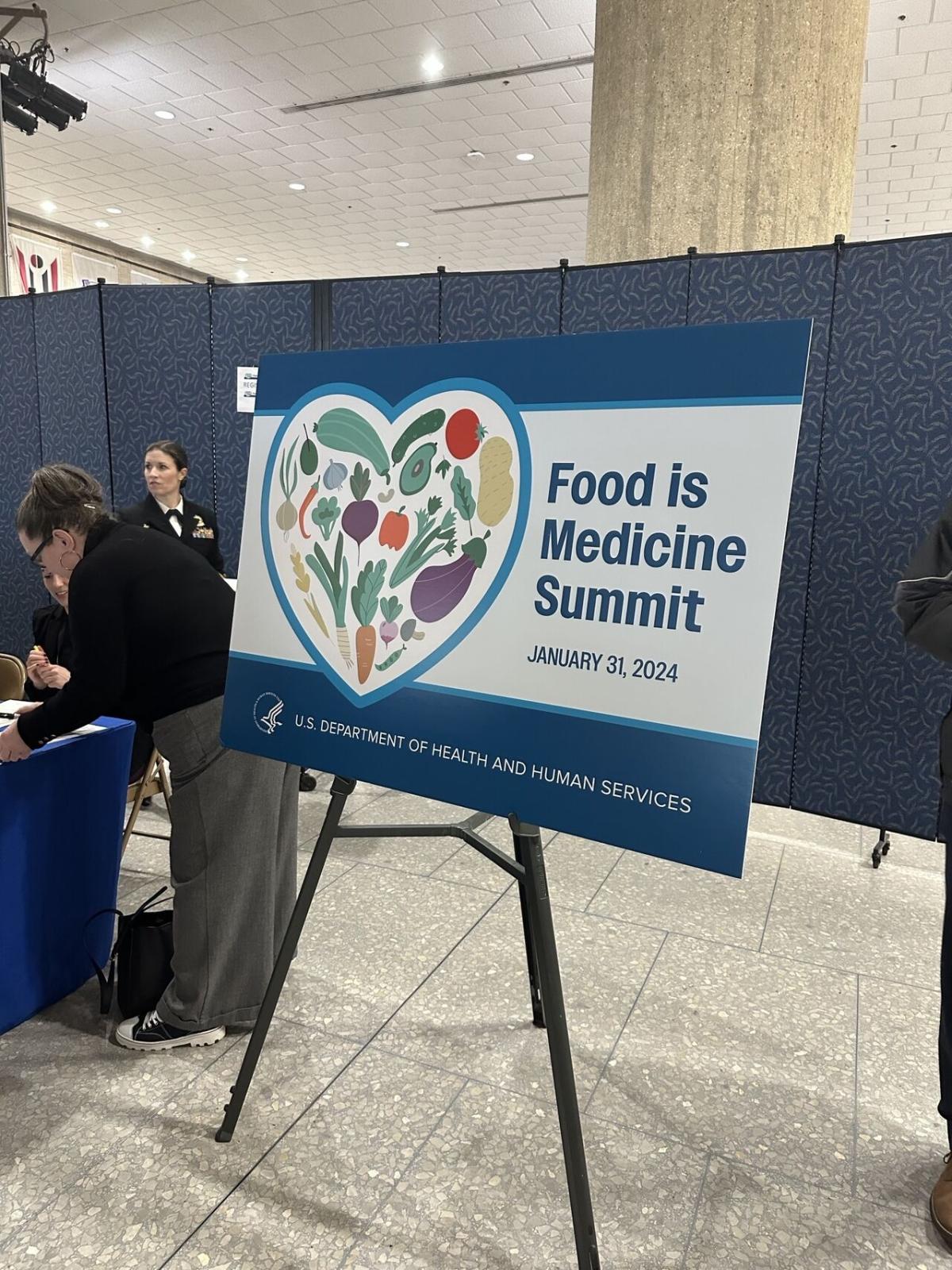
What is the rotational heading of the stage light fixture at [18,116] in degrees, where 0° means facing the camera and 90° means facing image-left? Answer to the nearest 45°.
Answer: approximately 270°

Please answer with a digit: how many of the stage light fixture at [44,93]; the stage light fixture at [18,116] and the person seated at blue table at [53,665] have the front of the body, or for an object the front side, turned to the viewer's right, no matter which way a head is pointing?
2

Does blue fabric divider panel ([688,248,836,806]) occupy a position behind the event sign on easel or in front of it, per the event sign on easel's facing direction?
behind

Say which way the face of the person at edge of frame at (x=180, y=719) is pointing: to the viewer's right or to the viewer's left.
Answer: to the viewer's left

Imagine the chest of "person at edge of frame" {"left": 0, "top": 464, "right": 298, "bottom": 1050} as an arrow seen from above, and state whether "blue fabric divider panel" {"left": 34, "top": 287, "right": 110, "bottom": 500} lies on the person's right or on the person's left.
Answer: on the person's right

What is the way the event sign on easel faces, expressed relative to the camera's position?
facing the viewer and to the left of the viewer

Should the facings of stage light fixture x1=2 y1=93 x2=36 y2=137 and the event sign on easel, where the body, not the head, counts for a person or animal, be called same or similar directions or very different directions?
very different directions

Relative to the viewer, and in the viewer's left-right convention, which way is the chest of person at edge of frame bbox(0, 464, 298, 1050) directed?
facing to the left of the viewer

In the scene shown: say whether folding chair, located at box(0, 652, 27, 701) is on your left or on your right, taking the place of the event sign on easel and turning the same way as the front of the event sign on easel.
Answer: on your right

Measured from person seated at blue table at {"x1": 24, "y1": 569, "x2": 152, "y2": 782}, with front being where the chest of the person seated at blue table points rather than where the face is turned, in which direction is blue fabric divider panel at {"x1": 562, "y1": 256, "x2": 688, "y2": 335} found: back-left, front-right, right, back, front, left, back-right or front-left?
back-left

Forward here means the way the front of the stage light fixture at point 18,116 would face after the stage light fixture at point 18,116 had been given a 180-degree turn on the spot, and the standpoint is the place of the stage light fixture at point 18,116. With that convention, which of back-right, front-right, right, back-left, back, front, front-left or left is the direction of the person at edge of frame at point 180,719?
left

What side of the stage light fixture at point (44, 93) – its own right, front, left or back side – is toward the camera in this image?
right

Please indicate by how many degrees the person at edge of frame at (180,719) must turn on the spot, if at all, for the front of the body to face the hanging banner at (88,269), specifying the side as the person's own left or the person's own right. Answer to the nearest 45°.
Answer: approximately 90° to the person's own right
